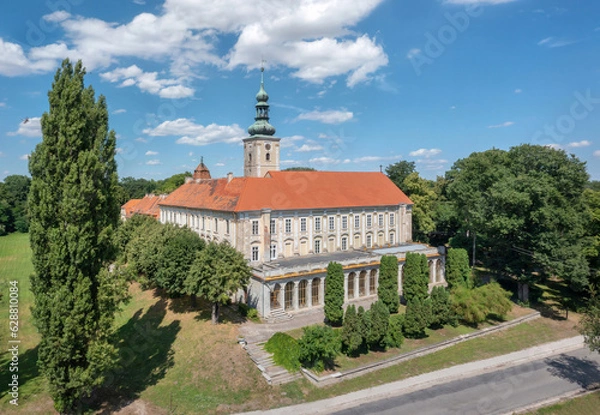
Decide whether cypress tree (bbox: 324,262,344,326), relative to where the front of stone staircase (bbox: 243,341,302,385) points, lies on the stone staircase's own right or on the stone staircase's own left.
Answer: on the stone staircase's own left

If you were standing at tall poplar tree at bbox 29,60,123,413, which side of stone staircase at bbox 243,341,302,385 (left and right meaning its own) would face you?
right

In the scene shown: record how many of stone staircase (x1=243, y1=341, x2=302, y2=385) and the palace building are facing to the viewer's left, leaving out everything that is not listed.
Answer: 0

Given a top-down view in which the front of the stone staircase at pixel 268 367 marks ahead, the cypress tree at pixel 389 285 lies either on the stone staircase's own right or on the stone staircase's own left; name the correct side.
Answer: on the stone staircase's own left

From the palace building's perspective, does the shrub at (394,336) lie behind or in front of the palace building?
in front
